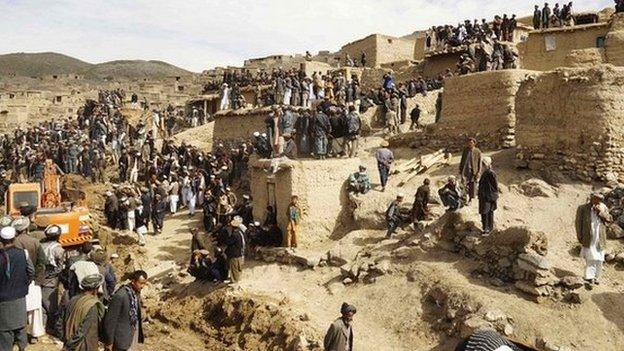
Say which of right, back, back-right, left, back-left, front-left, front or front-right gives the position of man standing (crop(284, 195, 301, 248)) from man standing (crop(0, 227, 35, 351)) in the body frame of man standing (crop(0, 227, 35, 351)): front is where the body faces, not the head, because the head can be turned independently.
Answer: front-right

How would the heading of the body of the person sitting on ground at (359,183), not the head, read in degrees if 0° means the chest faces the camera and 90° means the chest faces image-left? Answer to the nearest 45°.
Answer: approximately 45°

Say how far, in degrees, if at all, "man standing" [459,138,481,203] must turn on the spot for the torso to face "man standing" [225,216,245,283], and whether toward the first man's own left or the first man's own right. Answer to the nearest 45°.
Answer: approximately 45° to the first man's own right

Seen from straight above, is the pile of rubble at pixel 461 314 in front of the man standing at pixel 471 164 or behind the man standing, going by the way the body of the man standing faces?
in front

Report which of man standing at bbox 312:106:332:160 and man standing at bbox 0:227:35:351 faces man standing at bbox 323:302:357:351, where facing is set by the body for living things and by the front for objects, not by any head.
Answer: man standing at bbox 312:106:332:160

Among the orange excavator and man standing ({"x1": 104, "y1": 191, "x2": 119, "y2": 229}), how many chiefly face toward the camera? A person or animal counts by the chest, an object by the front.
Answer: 0

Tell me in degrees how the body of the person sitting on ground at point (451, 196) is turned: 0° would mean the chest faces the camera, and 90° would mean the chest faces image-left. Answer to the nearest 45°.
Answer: approximately 45°
